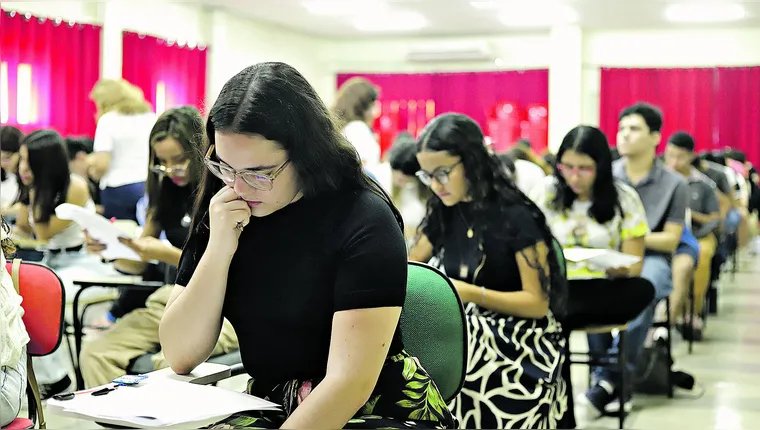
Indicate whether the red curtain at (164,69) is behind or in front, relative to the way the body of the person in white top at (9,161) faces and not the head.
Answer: behind

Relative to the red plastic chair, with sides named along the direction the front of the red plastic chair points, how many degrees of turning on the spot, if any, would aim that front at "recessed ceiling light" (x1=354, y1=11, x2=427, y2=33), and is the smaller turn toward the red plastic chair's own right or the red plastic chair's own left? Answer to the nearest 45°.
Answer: approximately 180°

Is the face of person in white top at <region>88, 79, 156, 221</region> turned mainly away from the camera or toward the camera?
away from the camera

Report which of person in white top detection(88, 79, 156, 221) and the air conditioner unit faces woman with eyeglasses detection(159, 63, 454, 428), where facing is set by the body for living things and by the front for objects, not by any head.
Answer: the air conditioner unit

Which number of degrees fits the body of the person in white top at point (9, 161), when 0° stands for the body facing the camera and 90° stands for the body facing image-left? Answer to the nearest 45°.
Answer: approximately 45°

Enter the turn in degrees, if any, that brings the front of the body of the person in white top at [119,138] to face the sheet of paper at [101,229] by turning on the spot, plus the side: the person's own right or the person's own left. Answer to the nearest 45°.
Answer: approximately 135° to the person's own left

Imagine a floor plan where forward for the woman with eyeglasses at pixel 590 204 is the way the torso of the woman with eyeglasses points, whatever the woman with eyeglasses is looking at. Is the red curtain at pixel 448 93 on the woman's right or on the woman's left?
on the woman's right

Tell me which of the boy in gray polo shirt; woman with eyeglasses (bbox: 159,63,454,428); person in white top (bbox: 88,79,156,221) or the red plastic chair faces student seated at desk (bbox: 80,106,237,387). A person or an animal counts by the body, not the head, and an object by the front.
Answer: the boy in gray polo shirt

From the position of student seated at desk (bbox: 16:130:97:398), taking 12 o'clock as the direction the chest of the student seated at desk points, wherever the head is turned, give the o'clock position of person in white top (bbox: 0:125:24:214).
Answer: The person in white top is roughly at 4 o'clock from the student seated at desk.

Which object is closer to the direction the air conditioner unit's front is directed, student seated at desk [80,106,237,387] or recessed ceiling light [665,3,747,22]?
the student seated at desk

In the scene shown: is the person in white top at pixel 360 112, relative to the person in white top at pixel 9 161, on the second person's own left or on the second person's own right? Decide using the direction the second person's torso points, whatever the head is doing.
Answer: on the second person's own left
